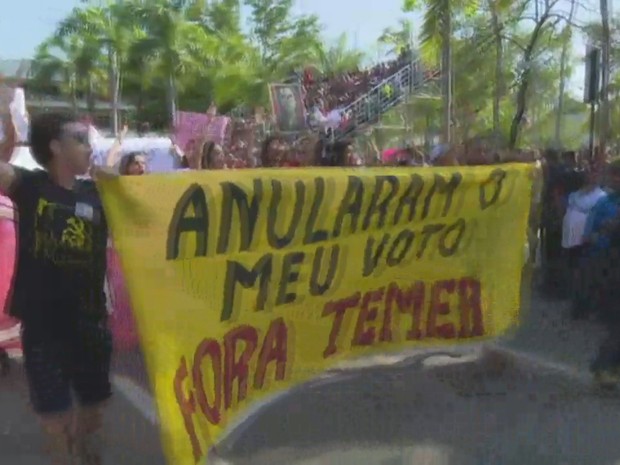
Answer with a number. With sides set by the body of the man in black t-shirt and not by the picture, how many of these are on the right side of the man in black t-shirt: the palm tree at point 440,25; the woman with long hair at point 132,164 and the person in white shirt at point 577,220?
0

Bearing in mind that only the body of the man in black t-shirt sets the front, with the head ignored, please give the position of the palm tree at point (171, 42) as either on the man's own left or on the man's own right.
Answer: on the man's own left

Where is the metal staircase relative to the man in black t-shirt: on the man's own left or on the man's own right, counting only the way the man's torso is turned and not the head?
on the man's own left

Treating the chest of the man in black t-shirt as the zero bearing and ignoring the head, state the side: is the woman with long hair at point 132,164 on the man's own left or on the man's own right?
on the man's own left

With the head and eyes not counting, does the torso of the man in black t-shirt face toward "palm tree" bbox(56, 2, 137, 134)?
no

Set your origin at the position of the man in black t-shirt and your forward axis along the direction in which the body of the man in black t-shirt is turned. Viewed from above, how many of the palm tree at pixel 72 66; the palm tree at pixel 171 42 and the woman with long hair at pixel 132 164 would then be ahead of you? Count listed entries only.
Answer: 0

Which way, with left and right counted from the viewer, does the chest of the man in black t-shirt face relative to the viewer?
facing the viewer and to the right of the viewer

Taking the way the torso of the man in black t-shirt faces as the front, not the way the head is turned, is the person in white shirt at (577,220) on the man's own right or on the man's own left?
on the man's own left
